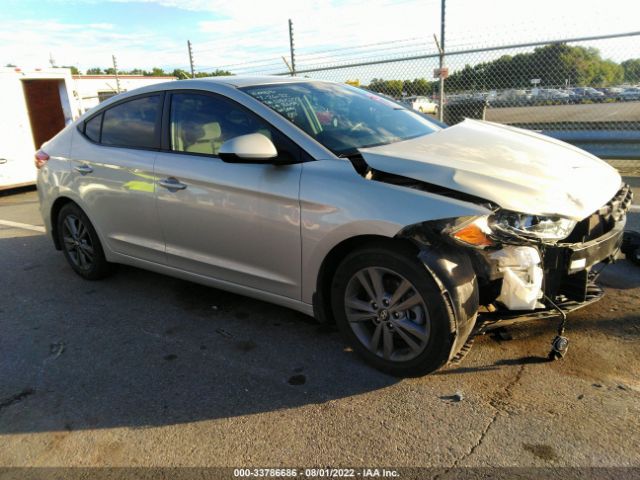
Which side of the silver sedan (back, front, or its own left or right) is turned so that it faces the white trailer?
back

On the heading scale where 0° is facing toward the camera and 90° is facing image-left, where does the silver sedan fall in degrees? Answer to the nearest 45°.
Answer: approximately 315°

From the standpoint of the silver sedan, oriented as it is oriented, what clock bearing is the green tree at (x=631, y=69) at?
The green tree is roughly at 9 o'clock from the silver sedan.

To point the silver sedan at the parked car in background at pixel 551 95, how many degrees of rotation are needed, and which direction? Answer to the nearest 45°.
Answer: approximately 90° to its left

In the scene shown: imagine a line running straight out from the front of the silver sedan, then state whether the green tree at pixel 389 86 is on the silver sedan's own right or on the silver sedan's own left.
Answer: on the silver sedan's own left

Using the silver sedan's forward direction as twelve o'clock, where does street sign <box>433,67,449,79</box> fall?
The street sign is roughly at 8 o'clock from the silver sedan.

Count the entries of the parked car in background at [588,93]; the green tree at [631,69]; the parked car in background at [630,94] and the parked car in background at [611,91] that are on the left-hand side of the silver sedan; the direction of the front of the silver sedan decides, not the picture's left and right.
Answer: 4

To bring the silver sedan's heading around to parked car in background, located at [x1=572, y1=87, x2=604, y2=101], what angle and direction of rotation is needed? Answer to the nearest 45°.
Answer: approximately 90° to its left
